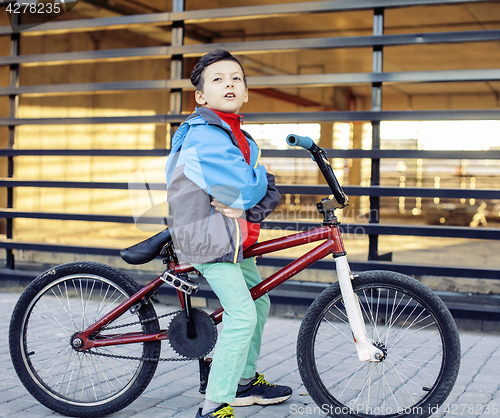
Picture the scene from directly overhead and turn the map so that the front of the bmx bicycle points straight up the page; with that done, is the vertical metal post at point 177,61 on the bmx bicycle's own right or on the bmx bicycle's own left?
on the bmx bicycle's own left

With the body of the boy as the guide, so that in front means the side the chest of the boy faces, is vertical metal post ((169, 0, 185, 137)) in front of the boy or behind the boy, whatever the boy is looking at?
behind

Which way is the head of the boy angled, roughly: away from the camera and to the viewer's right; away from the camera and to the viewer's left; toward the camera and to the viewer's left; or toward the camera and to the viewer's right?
toward the camera and to the viewer's right

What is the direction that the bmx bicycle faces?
to the viewer's right
